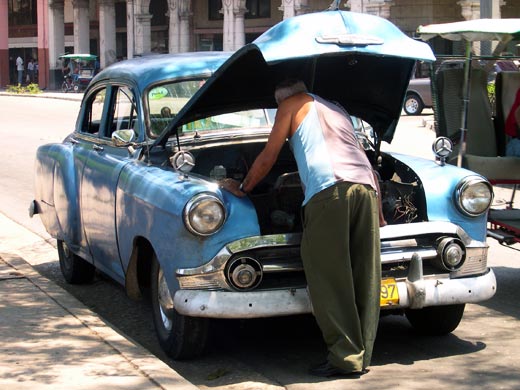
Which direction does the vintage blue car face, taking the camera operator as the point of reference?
facing the viewer and to the right of the viewer
